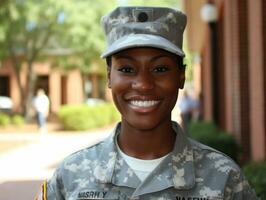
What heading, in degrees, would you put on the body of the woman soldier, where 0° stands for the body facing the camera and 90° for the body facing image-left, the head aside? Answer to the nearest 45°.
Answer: approximately 0°

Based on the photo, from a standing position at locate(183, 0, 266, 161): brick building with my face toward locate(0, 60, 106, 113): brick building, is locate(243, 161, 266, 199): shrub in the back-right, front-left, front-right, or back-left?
back-left

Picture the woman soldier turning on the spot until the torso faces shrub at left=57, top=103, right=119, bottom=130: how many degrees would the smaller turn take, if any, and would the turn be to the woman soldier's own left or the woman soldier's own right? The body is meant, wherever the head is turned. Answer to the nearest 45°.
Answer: approximately 180°

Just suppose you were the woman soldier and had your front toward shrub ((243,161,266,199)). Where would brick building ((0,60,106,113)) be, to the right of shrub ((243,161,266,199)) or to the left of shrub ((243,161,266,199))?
left

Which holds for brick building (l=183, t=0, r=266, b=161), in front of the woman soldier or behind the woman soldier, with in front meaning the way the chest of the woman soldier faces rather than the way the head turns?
behind

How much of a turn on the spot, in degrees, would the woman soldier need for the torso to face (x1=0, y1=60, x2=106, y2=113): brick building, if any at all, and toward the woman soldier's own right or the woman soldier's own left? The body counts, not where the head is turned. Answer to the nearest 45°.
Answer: approximately 180°
